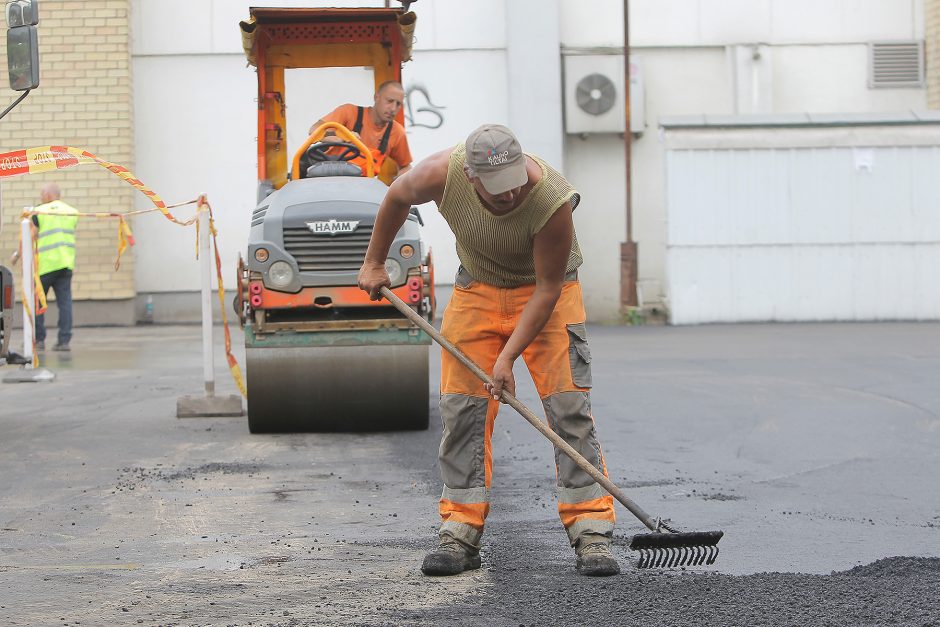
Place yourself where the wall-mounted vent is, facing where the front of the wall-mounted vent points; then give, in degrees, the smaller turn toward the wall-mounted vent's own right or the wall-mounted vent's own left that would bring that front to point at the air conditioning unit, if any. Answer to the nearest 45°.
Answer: approximately 45° to the wall-mounted vent's own right

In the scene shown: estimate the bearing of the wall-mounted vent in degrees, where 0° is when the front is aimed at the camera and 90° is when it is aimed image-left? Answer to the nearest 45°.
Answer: approximately 0°

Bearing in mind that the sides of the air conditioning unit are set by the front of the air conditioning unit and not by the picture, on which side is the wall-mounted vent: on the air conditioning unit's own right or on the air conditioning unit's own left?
on the air conditioning unit's own left

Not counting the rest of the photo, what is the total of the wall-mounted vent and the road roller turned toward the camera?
2

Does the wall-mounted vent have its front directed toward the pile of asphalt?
yes

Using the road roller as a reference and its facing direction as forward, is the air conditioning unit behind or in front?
behind

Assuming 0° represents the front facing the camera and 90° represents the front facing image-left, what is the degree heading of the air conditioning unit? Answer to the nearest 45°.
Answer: approximately 0°
